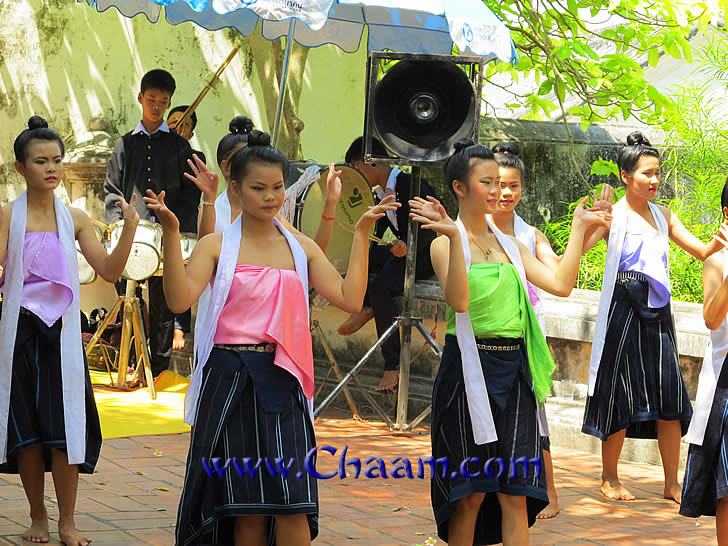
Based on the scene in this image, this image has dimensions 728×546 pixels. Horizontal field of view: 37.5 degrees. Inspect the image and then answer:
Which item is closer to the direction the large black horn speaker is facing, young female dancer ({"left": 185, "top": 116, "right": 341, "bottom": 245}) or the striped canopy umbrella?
the young female dancer

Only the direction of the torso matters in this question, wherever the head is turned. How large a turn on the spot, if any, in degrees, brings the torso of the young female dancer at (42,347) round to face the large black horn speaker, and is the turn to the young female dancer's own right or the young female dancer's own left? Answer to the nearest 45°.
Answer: approximately 135° to the young female dancer's own left

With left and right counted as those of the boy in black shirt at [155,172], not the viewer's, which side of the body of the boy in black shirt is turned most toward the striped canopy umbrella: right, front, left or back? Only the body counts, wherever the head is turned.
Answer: left

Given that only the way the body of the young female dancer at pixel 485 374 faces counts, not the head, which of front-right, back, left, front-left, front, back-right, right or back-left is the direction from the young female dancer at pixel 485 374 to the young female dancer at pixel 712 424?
front-left

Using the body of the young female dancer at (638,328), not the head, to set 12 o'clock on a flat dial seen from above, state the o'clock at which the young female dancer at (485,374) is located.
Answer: the young female dancer at (485,374) is roughly at 2 o'clock from the young female dancer at (638,328).

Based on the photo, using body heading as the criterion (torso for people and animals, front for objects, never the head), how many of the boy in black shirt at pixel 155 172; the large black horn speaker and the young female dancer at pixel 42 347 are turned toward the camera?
3

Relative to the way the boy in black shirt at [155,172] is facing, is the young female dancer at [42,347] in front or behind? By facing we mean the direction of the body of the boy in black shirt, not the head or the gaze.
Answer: in front

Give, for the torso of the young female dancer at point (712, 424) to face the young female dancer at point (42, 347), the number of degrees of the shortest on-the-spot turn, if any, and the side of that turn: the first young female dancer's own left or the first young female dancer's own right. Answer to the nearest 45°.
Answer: approximately 135° to the first young female dancer's own right

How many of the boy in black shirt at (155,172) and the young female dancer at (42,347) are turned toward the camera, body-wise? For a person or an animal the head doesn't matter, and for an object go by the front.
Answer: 2

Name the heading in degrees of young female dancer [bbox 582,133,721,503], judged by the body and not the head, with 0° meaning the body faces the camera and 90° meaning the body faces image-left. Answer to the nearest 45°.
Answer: approximately 315°
